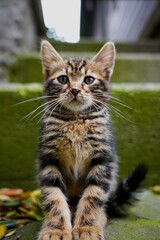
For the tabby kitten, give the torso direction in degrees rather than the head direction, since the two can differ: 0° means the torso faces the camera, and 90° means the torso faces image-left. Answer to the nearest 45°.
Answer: approximately 0°

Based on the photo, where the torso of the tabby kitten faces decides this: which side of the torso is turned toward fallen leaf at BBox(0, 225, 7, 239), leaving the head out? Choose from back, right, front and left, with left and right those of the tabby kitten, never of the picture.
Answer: right
